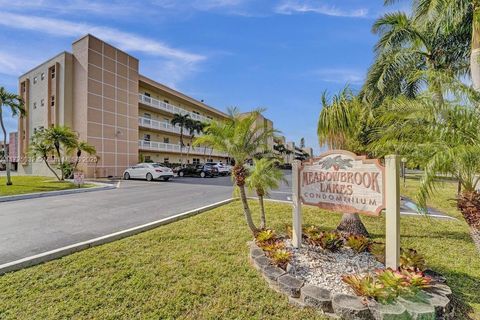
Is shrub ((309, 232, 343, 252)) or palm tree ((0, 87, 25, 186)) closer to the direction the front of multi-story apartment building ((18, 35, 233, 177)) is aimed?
the shrub

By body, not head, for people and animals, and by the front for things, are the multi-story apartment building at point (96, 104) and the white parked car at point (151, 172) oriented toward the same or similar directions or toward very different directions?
very different directions

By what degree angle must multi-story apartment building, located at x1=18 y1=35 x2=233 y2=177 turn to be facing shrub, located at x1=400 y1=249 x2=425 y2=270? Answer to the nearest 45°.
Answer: approximately 45° to its right

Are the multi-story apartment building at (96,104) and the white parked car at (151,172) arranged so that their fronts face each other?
yes

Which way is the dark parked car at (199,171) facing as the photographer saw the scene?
facing away from the viewer and to the left of the viewer

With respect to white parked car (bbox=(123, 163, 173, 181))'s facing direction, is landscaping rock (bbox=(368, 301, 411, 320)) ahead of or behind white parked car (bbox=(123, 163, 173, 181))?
behind

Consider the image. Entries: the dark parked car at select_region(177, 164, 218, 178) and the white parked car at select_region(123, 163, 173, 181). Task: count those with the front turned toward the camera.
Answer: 0

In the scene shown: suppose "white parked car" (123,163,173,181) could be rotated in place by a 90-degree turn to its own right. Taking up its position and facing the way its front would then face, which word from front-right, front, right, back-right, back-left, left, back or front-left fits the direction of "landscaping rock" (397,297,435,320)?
back-right

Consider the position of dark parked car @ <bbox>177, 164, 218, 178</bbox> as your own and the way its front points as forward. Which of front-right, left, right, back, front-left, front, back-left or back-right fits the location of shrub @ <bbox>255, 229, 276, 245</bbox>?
back-left

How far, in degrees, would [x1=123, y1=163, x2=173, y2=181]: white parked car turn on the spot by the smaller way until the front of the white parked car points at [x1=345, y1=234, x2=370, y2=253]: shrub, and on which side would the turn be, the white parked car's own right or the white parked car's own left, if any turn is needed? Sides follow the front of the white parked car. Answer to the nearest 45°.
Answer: approximately 135° to the white parked car's own left

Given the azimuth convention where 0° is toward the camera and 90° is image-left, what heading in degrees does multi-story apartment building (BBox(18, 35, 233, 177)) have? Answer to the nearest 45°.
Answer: approximately 315°

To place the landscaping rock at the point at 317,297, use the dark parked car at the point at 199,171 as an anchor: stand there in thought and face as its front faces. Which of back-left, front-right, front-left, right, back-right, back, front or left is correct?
back-left
